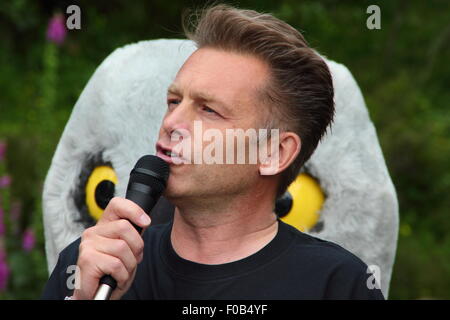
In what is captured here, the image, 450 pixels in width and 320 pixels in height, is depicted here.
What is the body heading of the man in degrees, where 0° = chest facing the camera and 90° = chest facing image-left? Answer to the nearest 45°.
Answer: approximately 45°

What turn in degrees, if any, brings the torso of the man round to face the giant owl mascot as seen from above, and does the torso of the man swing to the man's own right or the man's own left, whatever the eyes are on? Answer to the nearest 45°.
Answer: approximately 135° to the man's own right

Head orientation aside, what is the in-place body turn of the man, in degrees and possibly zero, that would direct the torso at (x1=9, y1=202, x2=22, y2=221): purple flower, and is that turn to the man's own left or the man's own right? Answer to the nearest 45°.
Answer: approximately 90° to the man's own right
